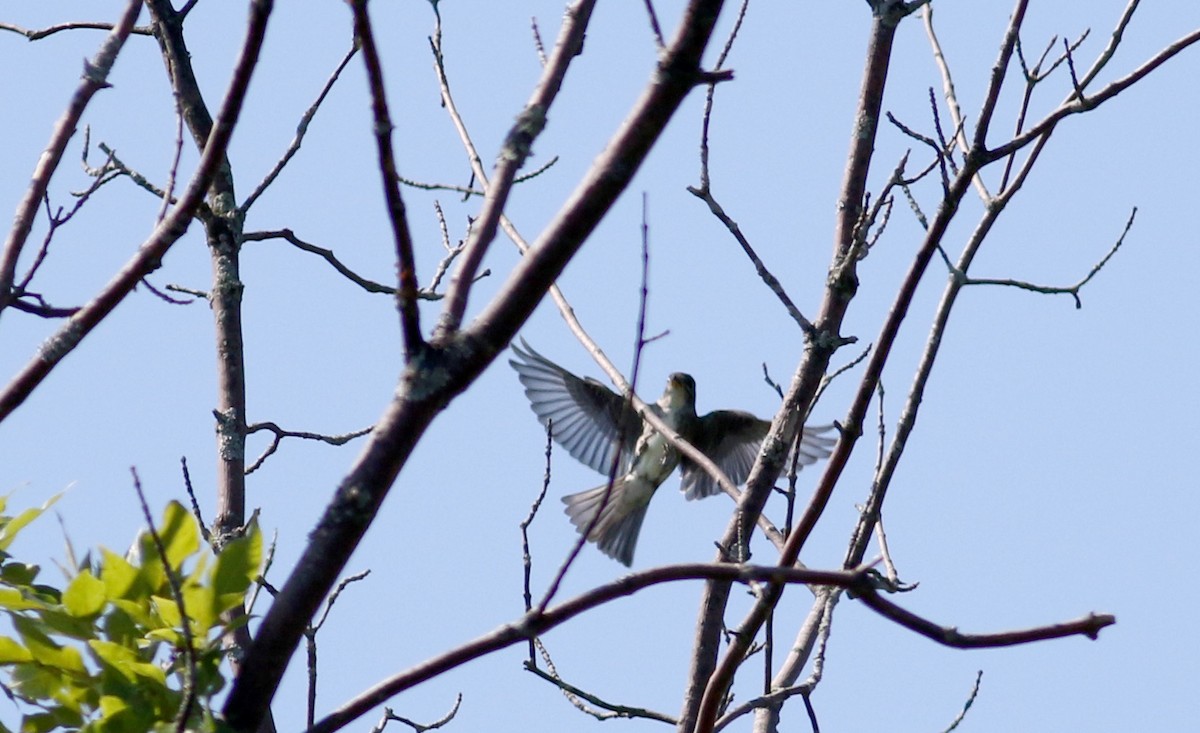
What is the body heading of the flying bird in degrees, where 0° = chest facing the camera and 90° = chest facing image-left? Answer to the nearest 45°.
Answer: approximately 315°
